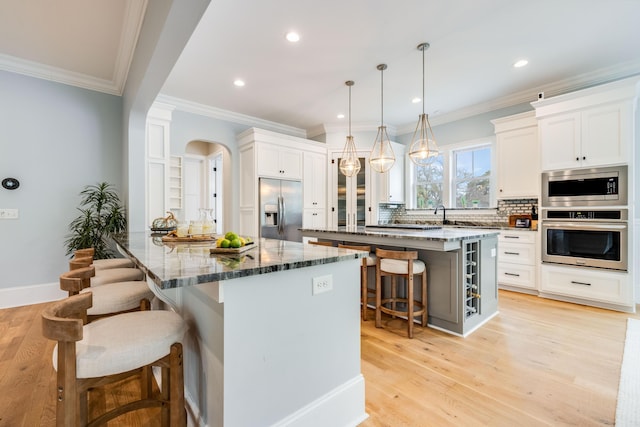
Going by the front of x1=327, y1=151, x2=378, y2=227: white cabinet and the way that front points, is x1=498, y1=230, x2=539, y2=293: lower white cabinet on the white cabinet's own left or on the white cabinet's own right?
on the white cabinet's own left

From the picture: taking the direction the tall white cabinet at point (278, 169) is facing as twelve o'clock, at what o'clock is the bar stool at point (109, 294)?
The bar stool is roughly at 2 o'clock from the tall white cabinet.

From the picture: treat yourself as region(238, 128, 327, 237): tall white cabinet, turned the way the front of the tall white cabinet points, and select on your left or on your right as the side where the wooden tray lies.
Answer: on your right

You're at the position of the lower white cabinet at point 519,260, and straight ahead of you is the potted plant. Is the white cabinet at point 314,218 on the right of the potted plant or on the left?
right

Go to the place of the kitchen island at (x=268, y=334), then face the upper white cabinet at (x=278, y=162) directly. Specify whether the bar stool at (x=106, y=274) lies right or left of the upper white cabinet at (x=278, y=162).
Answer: left

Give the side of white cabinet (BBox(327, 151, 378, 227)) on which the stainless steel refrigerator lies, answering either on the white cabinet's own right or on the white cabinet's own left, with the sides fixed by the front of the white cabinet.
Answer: on the white cabinet's own right

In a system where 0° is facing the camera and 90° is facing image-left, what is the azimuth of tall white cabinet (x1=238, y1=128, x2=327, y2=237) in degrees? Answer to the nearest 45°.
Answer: approximately 315°

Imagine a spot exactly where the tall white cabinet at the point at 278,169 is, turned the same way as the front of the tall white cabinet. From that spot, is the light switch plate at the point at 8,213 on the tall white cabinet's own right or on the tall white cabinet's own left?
on the tall white cabinet's own right

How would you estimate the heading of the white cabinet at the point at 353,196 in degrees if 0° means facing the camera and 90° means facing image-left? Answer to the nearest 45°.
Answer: approximately 0°

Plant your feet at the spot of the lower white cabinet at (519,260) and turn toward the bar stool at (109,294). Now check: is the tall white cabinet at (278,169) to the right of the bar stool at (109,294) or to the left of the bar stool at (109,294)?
right
